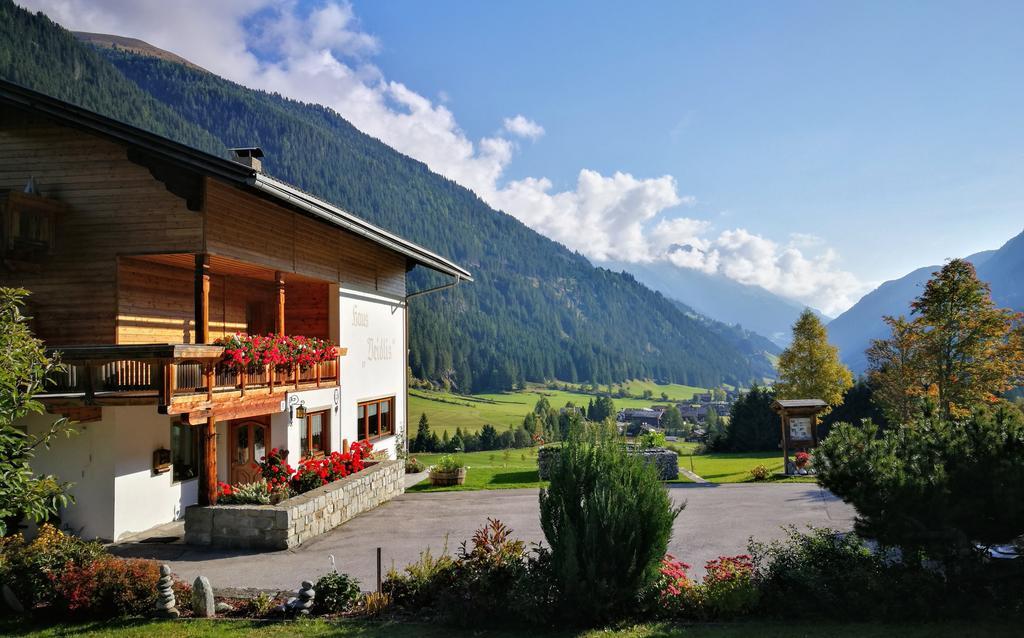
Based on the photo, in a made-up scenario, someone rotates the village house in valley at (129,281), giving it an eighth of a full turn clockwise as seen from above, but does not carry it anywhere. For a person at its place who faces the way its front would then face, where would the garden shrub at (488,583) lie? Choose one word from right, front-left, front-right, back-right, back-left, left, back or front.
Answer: front-left

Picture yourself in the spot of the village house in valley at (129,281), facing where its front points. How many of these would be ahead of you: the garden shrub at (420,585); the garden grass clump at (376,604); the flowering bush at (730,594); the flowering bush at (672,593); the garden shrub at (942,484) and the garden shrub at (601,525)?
6

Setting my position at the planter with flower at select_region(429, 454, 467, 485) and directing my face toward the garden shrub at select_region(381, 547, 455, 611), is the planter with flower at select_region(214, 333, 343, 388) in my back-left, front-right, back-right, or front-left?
front-right

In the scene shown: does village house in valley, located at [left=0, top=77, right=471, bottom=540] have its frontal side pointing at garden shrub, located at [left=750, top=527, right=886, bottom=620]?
yes

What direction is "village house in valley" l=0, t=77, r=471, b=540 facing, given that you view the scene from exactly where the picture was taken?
facing the viewer and to the right of the viewer

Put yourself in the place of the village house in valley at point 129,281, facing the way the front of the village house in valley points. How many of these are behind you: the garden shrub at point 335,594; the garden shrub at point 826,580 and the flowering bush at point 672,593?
0

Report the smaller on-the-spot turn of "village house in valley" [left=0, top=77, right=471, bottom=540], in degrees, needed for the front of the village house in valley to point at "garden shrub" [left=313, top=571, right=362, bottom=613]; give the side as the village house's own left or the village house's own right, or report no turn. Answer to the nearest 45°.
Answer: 0° — it already faces it

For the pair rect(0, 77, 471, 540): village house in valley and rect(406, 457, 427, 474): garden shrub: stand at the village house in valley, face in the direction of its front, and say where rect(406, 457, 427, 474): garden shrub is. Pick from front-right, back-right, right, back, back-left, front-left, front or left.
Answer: left

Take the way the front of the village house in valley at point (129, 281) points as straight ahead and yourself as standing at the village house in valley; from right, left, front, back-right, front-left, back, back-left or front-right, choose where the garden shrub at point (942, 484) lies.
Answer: front

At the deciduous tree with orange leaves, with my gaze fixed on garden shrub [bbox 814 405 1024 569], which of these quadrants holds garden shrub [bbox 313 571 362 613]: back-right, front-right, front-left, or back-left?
front-right

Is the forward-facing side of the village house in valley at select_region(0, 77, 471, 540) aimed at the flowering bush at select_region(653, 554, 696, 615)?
yes
